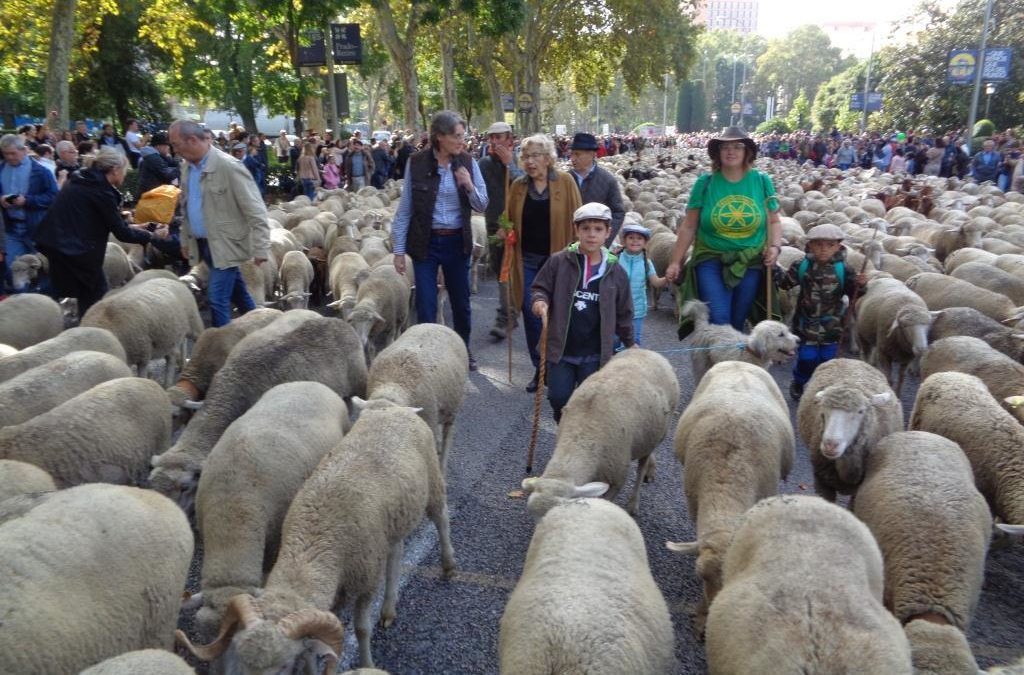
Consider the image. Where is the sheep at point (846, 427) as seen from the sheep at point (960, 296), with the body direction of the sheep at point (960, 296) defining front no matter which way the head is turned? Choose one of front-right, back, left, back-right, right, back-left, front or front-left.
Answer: right

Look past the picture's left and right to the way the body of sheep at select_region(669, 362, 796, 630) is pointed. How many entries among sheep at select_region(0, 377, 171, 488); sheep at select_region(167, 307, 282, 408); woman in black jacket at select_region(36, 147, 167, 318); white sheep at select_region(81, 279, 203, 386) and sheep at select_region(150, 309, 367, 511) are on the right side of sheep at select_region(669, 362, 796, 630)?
5

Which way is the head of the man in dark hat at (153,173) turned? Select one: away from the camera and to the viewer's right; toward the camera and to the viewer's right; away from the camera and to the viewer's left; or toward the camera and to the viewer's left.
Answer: toward the camera and to the viewer's right

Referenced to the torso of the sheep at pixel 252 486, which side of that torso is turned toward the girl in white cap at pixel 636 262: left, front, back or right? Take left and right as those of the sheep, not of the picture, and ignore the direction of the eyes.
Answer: back

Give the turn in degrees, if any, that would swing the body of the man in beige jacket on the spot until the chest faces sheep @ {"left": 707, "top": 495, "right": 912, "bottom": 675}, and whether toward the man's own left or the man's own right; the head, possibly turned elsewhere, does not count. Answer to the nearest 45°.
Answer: approximately 45° to the man's own left

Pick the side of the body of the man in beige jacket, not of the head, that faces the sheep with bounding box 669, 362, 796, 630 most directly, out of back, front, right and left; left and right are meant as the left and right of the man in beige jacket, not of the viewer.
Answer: left

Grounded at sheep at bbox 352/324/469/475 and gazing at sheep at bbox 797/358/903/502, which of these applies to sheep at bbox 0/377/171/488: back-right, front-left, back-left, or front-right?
back-right

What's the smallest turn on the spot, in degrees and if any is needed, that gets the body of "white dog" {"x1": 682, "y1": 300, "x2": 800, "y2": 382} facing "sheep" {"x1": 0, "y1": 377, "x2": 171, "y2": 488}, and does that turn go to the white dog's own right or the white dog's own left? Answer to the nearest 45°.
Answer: approximately 135° to the white dog's own right

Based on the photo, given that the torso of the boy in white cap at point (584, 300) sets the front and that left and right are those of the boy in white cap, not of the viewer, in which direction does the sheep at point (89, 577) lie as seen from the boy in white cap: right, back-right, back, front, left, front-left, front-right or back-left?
front-right

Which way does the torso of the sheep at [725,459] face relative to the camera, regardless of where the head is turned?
toward the camera

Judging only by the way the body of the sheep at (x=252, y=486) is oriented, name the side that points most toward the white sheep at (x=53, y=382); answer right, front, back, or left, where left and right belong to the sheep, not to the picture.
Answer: right

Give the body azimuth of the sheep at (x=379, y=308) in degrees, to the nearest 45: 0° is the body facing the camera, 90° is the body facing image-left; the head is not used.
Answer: approximately 45°

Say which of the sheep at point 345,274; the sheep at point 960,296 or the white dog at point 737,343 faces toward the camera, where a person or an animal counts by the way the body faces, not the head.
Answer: the sheep at point 345,274
